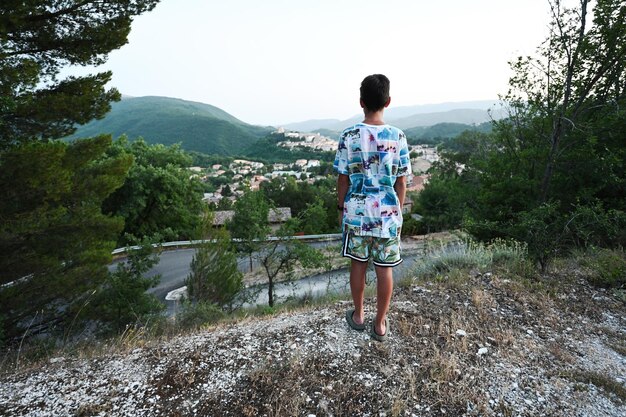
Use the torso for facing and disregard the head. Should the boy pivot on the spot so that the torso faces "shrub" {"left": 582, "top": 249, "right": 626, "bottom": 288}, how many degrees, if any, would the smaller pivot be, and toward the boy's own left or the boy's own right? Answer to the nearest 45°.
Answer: approximately 45° to the boy's own right

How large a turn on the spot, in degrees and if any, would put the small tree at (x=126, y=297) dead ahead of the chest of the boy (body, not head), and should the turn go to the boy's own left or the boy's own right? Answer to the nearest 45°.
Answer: approximately 45° to the boy's own left

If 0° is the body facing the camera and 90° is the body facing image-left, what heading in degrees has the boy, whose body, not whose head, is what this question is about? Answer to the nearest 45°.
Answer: approximately 180°

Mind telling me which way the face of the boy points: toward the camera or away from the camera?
away from the camera
